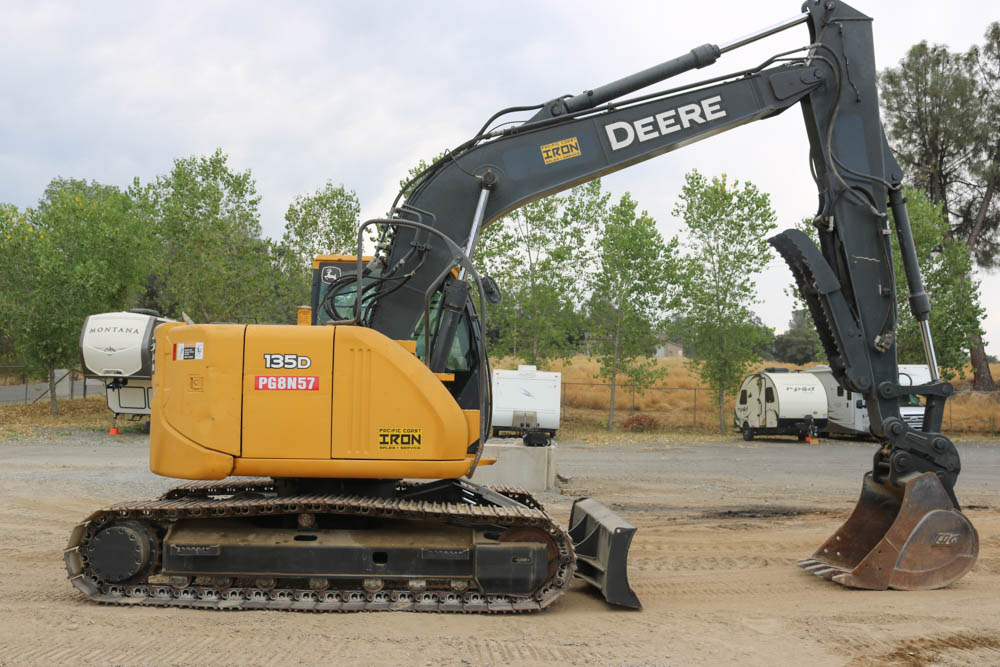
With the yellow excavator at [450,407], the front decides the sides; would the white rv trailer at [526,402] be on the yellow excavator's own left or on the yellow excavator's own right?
on the yellow excavator's own left

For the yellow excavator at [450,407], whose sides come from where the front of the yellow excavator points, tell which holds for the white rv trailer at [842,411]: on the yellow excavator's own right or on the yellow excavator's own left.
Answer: on the yellow excavator's own left

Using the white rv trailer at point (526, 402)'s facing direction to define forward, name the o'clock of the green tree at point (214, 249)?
The green tree is roughly at 4 o'clock from the white rv trailer.

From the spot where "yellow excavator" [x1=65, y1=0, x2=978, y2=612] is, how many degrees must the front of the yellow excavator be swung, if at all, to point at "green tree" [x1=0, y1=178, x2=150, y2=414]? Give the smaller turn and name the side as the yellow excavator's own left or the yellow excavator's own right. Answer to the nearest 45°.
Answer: approximately 135° to the yellow excavator's own left

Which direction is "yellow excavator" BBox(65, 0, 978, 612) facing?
to the viewer's right

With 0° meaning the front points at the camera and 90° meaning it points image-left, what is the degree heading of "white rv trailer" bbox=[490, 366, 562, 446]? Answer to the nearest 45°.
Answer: approximately 0°

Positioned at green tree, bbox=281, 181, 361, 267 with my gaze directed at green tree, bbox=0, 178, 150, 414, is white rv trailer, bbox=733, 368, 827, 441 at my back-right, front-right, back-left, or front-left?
back-left

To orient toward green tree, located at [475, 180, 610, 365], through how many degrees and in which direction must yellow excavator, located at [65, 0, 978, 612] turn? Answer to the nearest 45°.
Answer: approximately 90° to its left

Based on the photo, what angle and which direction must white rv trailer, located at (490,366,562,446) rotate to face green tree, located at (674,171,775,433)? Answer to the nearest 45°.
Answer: approximately 135° to its left

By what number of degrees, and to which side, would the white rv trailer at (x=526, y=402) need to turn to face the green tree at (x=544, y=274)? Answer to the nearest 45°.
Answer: approximately 180°

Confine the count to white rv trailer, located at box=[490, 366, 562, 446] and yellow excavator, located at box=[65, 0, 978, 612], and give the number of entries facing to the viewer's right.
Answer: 1

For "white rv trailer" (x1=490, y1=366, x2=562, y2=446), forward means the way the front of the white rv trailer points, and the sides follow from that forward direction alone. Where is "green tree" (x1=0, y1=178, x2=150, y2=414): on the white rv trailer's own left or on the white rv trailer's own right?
on the white rv trailer's own right
